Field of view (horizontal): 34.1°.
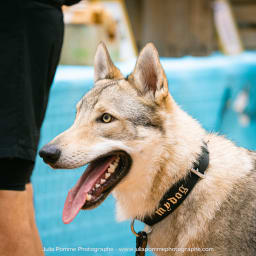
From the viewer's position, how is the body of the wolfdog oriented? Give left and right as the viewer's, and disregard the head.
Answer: facing to the left of the viewer
